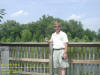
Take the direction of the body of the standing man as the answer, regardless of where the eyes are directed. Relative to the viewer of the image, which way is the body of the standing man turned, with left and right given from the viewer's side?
facing the viewer and to the left of the viewer
